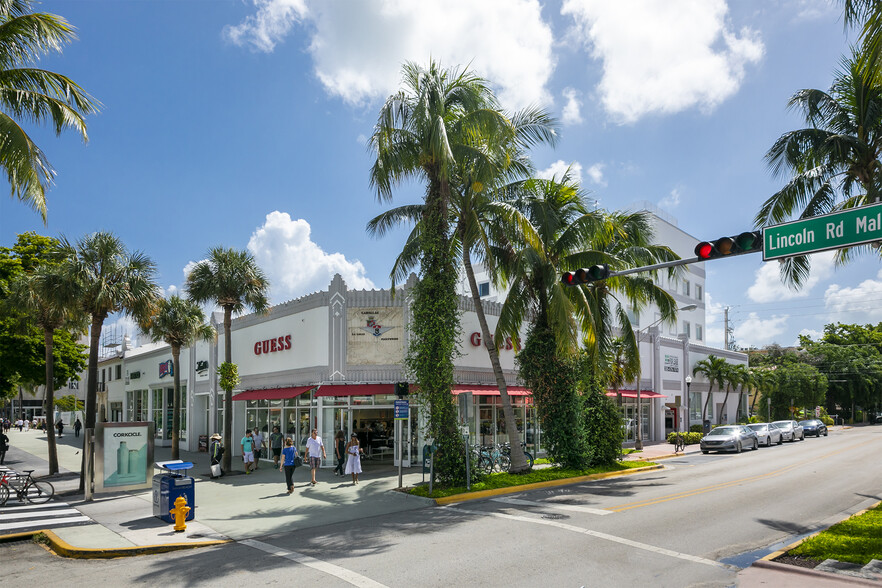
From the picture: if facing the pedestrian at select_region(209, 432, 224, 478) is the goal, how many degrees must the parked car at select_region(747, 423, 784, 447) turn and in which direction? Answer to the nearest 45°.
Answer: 0° — it already faces them

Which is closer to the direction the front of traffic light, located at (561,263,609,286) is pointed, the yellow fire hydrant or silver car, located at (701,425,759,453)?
the yellow fire hydrant

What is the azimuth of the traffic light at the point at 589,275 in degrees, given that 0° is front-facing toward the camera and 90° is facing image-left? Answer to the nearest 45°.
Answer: approximately 45°

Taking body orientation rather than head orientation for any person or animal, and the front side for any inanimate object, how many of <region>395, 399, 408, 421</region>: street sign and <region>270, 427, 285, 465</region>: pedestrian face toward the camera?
2

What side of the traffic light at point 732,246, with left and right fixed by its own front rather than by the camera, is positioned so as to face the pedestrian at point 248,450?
right

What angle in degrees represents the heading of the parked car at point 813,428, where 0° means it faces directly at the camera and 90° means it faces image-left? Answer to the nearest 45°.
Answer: approximately 45°

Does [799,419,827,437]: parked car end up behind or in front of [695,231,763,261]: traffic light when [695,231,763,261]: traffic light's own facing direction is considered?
behind
